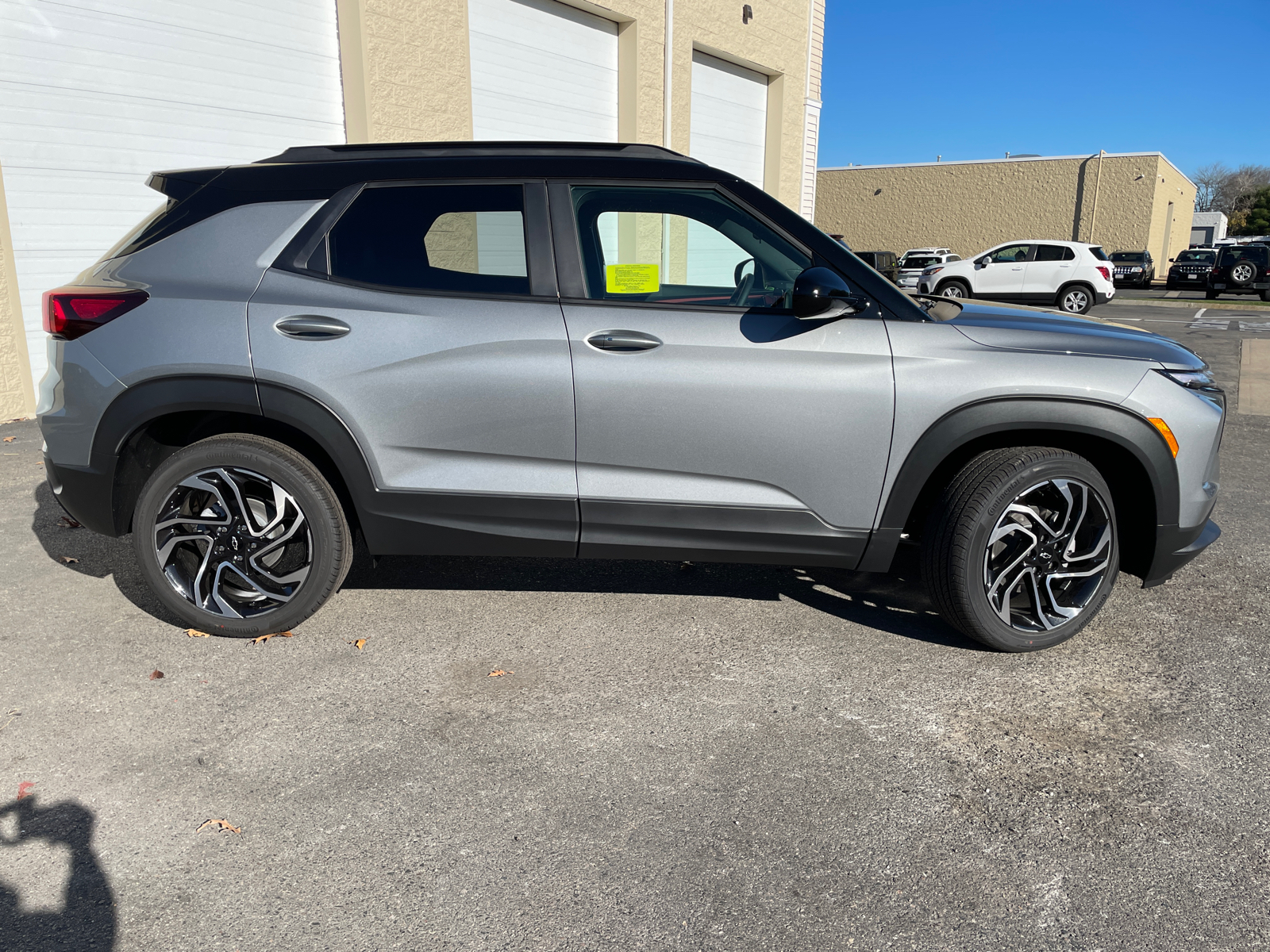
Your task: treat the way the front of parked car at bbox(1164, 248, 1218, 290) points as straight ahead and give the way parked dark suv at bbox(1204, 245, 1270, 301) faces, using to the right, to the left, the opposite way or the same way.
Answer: the opposite way

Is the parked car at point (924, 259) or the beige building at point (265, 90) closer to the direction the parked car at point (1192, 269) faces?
the beige building

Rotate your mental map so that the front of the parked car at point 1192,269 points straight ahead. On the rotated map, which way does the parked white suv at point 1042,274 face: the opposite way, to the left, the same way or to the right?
to the right

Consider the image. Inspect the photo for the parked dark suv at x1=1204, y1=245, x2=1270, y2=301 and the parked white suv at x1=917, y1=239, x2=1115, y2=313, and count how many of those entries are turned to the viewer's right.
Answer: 0

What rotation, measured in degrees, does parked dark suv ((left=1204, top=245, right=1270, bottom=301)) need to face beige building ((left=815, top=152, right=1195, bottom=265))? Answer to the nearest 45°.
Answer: approximately 45° to its left

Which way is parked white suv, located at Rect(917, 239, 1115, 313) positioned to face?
to the viewer's left

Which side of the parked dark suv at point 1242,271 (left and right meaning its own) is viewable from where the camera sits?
back

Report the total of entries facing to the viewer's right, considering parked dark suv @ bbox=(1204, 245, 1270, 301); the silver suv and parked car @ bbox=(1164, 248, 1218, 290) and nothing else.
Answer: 1

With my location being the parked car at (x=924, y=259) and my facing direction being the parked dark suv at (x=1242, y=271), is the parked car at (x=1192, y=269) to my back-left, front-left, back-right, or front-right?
front-left

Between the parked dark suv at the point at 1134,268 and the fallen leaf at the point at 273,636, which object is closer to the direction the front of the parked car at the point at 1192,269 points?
the fallen leaf

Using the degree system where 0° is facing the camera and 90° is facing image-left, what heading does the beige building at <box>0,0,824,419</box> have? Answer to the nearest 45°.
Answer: approximately 315°

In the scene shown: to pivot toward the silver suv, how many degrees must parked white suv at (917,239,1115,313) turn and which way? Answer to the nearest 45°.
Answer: approximately 90° to its left

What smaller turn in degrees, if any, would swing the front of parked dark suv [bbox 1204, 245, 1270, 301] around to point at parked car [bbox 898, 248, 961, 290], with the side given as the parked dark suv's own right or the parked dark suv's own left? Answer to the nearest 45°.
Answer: approximately 90° to the parked dark suv's own left

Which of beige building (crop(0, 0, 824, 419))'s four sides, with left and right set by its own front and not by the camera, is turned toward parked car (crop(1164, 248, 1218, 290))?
left

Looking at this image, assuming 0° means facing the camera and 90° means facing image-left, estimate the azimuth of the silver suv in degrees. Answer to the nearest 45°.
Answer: approximately 270°

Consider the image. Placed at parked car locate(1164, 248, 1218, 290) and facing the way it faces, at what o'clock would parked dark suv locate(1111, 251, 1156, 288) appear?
The parked dark suv is roughly at 4 o'clock from the parked car.

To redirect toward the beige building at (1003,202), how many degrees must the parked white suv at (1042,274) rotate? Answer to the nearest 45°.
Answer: approximately 90° to its right

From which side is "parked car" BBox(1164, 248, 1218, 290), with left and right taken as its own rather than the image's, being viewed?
front

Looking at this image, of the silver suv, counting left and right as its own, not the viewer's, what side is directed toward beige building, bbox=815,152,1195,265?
left
